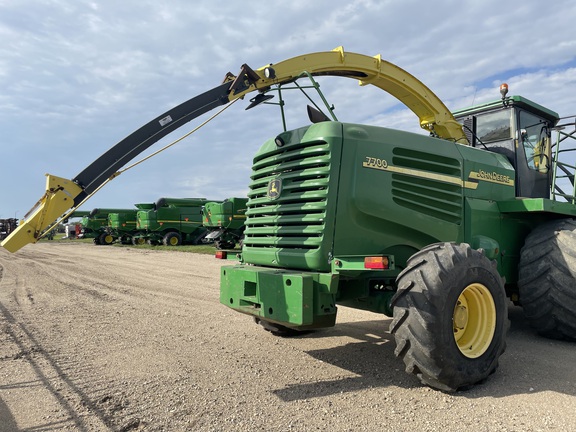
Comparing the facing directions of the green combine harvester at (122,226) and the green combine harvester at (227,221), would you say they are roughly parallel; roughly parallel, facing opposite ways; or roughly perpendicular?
roughly parallel
